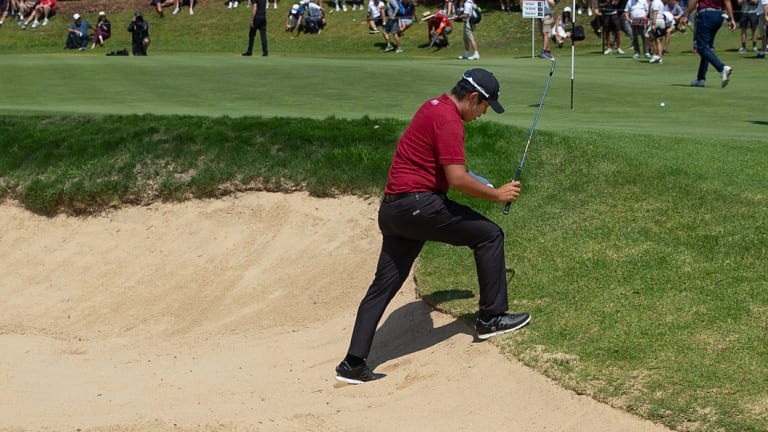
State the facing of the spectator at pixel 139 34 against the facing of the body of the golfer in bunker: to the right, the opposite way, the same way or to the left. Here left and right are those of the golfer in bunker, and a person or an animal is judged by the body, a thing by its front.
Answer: to the right

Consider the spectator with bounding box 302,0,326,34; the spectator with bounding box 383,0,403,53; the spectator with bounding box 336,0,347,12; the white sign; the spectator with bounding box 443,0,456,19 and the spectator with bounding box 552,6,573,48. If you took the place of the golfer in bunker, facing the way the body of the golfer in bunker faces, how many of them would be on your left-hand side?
6

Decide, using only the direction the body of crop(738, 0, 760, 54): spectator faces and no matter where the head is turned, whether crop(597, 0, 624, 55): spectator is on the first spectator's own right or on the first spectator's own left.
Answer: on the first spectator's own right

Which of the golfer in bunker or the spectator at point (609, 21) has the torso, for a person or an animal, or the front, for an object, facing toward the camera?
the spectator

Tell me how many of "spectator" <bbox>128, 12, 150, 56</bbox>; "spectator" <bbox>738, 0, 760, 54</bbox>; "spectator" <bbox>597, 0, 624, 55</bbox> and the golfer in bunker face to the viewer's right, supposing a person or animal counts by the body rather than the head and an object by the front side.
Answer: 1

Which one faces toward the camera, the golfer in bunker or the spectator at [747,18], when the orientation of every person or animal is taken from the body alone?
the spectator

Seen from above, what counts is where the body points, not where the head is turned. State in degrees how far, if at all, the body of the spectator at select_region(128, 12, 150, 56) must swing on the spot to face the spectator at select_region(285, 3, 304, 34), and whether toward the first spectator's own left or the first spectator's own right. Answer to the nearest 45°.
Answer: approximately 135° to the first spectator's own left

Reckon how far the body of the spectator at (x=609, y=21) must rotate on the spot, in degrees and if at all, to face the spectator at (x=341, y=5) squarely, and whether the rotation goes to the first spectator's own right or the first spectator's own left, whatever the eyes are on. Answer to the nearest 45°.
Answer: approximately 135° to the first spectator's own right

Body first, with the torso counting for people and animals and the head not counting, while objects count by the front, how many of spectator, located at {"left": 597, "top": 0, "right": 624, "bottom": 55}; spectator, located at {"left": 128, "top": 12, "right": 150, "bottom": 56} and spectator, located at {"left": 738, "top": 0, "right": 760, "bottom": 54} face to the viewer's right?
0

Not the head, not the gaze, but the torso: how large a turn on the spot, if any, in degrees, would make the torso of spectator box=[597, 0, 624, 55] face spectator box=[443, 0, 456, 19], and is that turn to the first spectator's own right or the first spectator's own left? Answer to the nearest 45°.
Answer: approximately 135° to the first spectator's own right

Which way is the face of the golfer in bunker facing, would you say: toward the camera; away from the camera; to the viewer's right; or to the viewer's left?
to the viewer's right

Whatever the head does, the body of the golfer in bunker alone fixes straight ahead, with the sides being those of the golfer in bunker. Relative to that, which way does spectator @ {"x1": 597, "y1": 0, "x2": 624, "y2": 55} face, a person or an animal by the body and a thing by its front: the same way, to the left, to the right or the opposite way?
to the right

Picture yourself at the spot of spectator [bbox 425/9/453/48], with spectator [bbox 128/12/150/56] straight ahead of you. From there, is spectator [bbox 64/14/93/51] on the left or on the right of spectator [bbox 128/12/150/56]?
right

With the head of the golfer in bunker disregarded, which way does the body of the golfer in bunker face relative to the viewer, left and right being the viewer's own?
facing to the right of the viewer

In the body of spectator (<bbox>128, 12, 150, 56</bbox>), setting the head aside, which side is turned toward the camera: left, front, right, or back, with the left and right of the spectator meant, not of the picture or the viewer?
front

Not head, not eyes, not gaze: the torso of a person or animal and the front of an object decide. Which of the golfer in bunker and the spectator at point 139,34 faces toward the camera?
the spectator

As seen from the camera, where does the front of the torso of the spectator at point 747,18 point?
toward the camera

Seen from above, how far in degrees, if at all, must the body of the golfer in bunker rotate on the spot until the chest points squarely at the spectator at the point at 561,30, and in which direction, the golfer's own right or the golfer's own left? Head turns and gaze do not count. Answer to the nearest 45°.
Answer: approximately 90° to the golfer's own left

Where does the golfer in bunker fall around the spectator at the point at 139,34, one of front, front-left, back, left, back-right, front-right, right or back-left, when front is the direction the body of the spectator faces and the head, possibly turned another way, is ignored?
front

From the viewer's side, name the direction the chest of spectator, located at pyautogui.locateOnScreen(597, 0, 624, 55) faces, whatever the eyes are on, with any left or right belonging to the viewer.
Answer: facing the viewer
